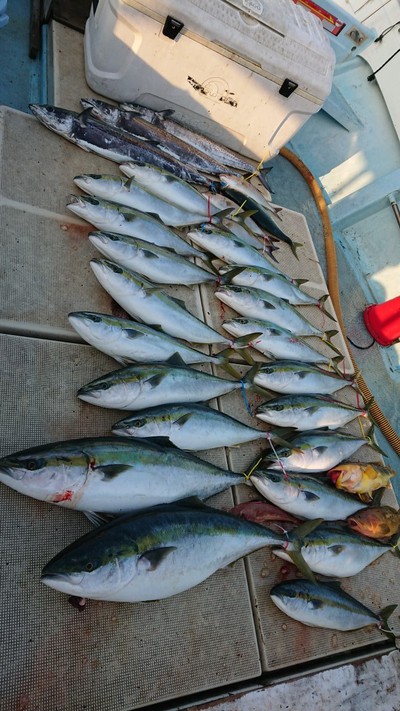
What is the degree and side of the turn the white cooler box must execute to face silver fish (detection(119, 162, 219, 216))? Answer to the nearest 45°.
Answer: approximately 45° to its left

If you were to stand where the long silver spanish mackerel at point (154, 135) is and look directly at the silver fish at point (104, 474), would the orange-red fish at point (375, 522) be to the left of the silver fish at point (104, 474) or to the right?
left

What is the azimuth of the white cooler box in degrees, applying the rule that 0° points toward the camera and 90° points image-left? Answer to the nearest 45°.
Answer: approximately 45°

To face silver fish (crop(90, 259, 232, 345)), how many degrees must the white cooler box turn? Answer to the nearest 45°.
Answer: approximately 45° to its left
